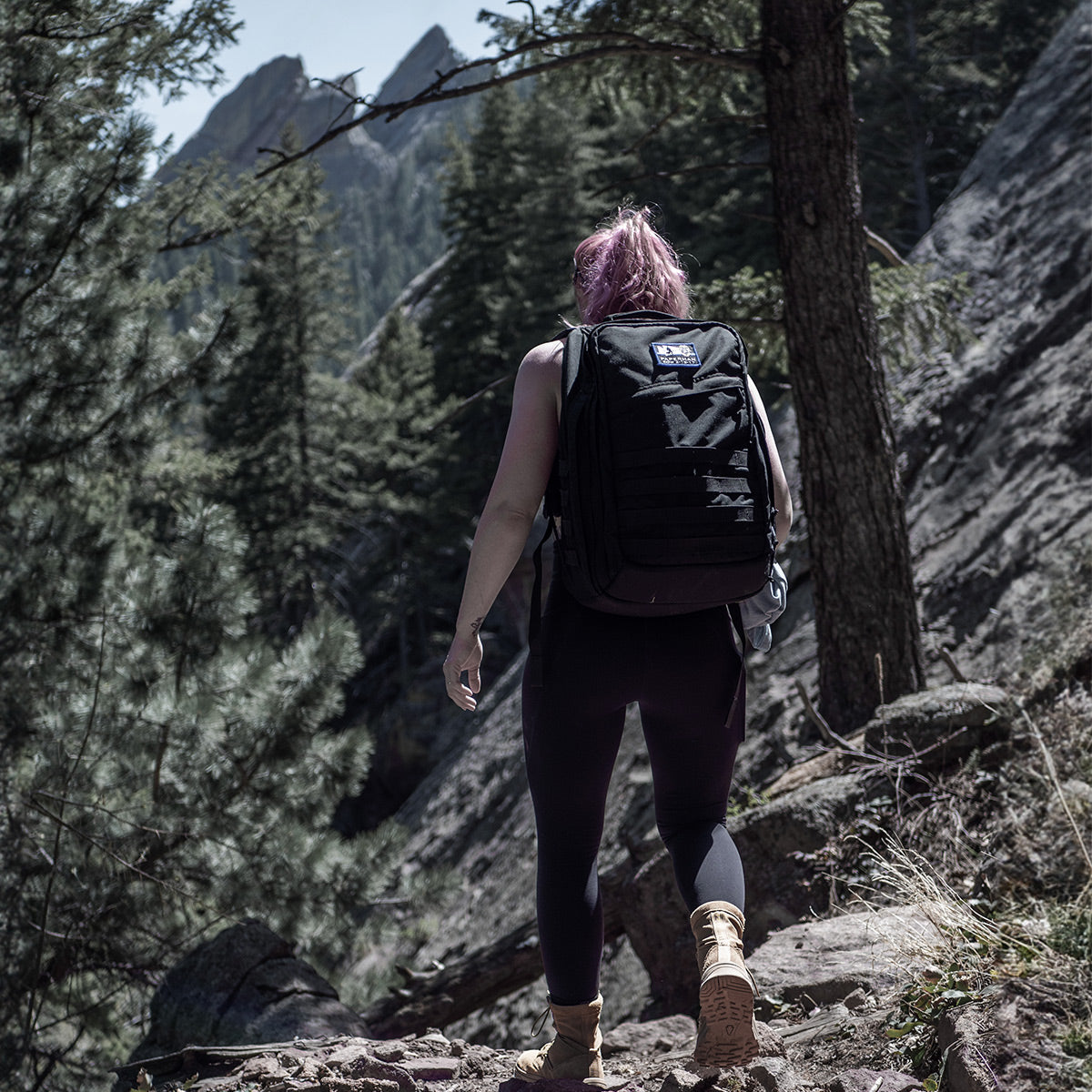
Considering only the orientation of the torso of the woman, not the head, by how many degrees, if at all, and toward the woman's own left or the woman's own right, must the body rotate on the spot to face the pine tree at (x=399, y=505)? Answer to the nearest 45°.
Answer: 0° — they already face it

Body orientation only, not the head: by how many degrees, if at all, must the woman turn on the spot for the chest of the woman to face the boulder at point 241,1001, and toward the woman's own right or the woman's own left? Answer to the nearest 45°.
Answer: approximately 45° to the woman's own left

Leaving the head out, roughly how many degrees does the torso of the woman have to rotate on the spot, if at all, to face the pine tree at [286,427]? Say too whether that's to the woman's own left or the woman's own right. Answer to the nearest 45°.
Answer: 0° — they already face it

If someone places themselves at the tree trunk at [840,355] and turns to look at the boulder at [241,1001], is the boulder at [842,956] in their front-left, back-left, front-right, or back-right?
front-left

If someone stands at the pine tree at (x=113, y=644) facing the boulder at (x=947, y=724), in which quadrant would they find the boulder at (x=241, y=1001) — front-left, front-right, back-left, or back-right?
front-right

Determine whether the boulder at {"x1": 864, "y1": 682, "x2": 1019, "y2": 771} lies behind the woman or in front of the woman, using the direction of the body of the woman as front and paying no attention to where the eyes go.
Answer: in front

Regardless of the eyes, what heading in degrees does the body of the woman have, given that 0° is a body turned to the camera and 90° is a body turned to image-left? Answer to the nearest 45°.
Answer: approximately 180°

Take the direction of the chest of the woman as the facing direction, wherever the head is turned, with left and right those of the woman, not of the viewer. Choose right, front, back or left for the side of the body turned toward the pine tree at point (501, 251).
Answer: front

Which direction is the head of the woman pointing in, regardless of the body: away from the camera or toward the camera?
away from the camera

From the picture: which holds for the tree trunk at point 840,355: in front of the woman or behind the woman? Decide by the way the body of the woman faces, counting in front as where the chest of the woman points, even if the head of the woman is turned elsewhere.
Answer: in front
